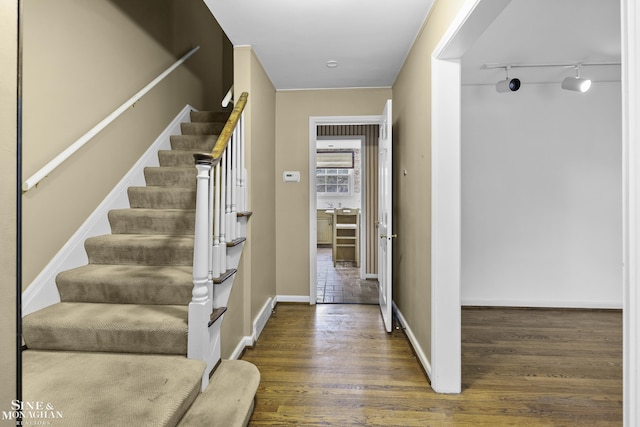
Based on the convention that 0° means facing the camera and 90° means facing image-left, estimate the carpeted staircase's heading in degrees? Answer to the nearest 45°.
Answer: approximately 0°

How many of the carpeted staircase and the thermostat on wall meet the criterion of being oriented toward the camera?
2

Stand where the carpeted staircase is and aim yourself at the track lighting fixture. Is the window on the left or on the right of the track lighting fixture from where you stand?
left

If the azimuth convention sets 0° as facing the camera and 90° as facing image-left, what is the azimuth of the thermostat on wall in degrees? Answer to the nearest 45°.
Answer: approximately 0°

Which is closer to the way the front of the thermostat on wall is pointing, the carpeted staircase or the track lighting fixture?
the carpeted staircase

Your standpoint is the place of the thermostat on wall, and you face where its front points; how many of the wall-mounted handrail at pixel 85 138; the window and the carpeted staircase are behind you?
1
